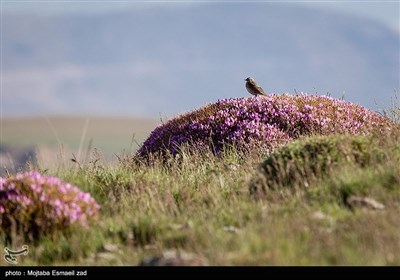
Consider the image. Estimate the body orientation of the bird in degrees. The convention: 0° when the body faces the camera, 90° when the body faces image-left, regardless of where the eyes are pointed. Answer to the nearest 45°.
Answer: approximately 90°

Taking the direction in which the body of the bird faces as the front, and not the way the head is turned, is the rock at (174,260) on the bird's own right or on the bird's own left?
on the bird's own left

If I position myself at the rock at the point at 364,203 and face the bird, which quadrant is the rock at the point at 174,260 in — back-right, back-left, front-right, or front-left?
back-left
